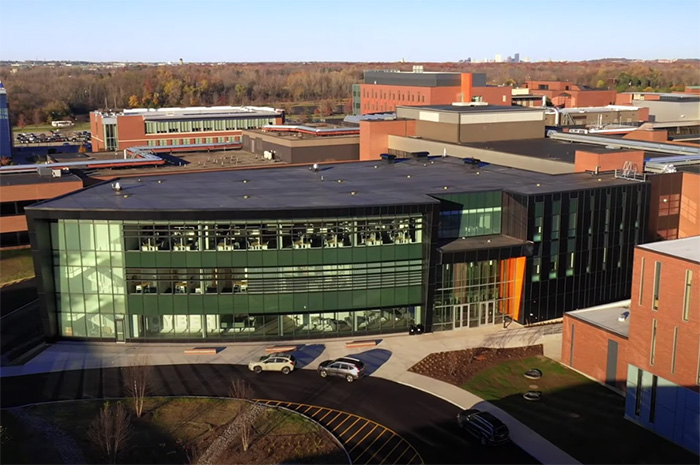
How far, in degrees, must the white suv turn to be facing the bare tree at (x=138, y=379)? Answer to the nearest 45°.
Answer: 0° — it already faces it

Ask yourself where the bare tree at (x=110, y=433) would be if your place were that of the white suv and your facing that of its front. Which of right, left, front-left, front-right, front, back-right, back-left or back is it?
front-left

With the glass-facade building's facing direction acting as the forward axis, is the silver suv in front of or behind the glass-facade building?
in front

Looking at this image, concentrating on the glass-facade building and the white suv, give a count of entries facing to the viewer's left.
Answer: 1

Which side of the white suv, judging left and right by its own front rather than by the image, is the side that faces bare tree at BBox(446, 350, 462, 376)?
back

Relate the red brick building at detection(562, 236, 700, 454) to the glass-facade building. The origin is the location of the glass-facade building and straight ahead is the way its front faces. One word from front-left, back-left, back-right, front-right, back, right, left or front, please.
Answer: front-left

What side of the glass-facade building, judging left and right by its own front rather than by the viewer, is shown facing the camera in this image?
front

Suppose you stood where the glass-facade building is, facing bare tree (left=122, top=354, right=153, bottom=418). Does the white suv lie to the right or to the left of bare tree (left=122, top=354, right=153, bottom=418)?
left

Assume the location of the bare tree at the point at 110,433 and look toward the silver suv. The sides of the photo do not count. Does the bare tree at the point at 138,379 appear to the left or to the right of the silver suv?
left

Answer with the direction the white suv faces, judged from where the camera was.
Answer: facing to the left of the viewer

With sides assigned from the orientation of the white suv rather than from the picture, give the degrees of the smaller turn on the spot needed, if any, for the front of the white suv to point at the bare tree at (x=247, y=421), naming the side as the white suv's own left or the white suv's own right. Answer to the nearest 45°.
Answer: approximately 90° to the white suv's own left

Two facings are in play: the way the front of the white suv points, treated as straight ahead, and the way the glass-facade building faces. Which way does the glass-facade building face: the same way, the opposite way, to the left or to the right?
to the left

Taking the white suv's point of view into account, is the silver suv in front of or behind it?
behind

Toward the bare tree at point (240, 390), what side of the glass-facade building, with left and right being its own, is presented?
front

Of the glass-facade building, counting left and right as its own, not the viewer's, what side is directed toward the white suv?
front
